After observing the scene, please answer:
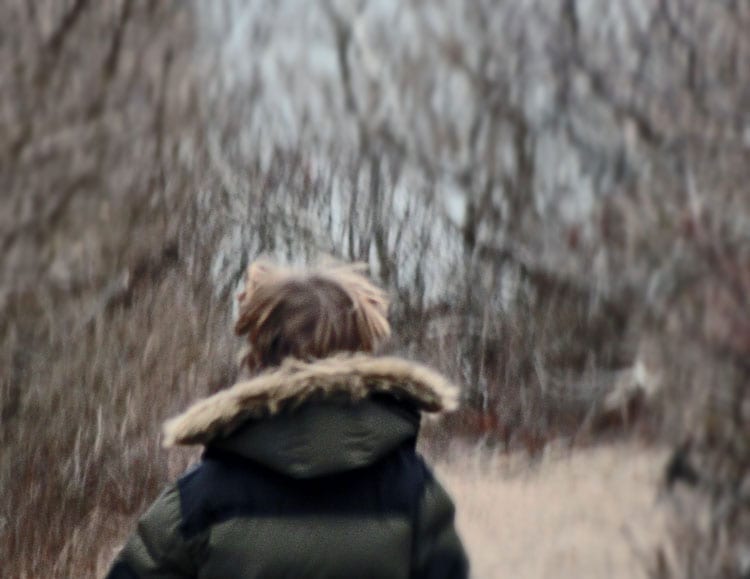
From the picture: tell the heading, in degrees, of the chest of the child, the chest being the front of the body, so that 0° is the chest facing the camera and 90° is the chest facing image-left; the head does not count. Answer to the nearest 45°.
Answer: approximately 180°

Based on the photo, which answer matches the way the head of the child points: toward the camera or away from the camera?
away from the camera
